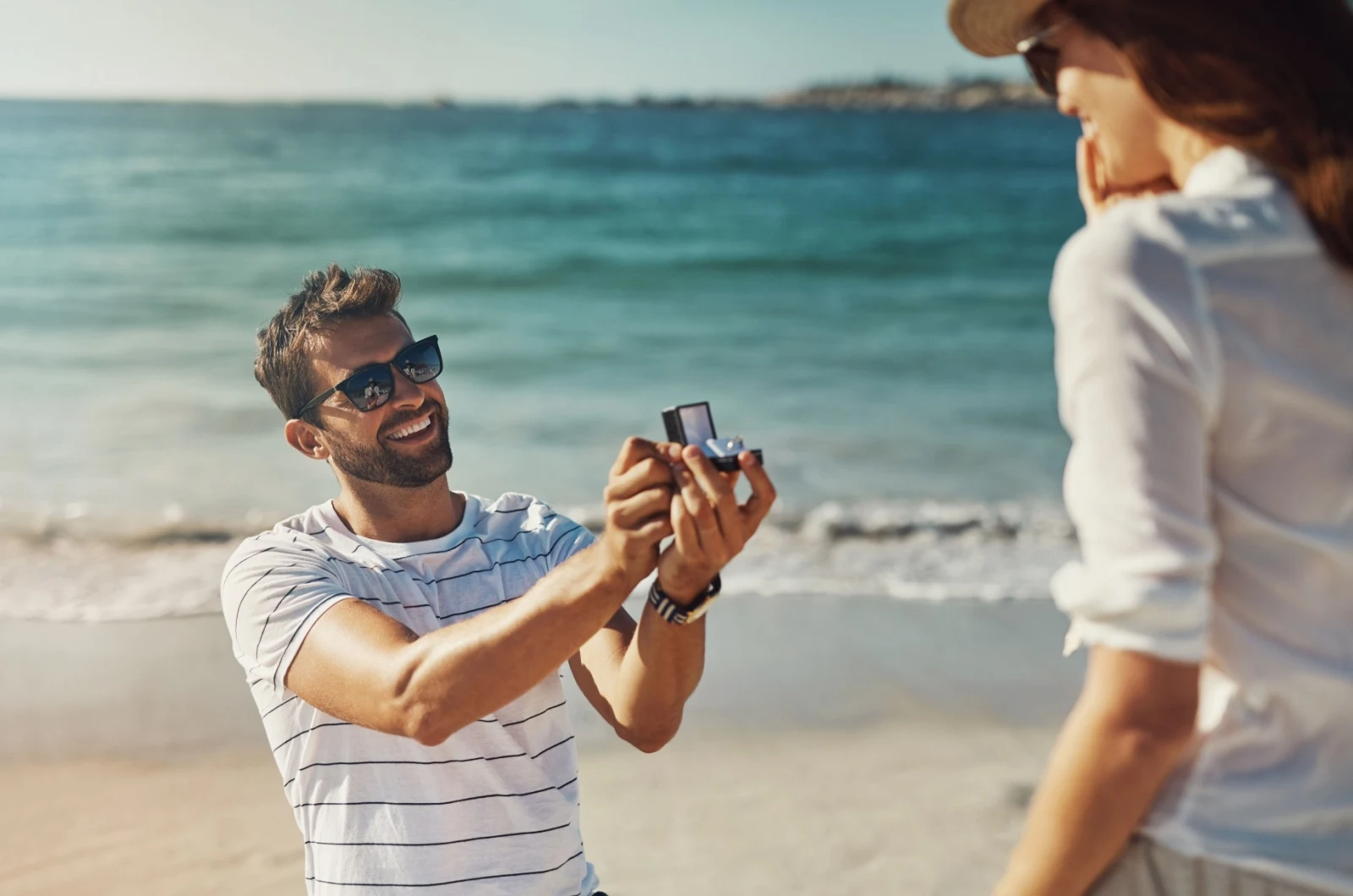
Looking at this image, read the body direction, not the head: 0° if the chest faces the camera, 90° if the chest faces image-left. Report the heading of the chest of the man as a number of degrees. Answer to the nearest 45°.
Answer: approximately 315°

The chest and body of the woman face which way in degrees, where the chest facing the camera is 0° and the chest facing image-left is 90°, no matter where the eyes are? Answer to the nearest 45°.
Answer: approximately 135°

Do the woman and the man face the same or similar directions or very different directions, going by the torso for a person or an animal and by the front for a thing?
very different directions

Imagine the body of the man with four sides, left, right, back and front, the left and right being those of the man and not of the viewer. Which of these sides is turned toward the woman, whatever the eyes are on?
front

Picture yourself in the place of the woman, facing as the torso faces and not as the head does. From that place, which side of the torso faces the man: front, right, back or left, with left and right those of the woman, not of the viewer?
front

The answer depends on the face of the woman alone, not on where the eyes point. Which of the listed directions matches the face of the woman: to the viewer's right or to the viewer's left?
to the viewer's left
